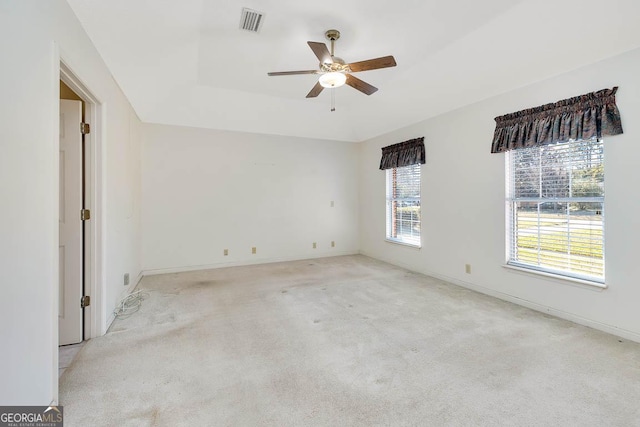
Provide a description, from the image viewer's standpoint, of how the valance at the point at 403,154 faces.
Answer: facing the viewer and to the left of the viewer

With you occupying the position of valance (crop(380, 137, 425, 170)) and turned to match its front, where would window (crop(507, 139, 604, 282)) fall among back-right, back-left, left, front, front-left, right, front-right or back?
left

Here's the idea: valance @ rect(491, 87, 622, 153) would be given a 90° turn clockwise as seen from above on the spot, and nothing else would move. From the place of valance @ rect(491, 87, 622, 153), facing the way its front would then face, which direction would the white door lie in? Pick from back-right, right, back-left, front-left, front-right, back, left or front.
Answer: left

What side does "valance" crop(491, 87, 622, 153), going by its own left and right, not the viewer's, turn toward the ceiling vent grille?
front

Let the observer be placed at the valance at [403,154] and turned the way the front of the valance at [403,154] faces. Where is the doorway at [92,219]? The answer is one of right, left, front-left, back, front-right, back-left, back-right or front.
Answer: front

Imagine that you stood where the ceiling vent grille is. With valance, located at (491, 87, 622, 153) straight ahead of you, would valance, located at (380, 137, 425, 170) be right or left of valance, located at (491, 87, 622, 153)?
left

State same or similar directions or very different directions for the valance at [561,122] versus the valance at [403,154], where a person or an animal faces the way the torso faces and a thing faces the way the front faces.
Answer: same or similar directions

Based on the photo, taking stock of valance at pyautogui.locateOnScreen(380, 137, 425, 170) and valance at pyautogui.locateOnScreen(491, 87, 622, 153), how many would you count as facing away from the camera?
0

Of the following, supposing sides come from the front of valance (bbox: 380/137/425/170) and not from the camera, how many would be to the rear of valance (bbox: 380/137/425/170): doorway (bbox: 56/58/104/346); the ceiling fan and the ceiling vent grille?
0

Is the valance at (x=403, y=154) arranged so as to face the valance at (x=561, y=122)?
no

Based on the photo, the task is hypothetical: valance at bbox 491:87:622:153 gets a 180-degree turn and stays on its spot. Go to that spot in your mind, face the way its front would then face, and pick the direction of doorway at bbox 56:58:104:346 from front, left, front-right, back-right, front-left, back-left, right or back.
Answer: back

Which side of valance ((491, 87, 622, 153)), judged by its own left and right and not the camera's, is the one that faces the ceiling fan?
front

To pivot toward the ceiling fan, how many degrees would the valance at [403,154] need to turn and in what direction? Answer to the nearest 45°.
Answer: approximately 45° to its left
